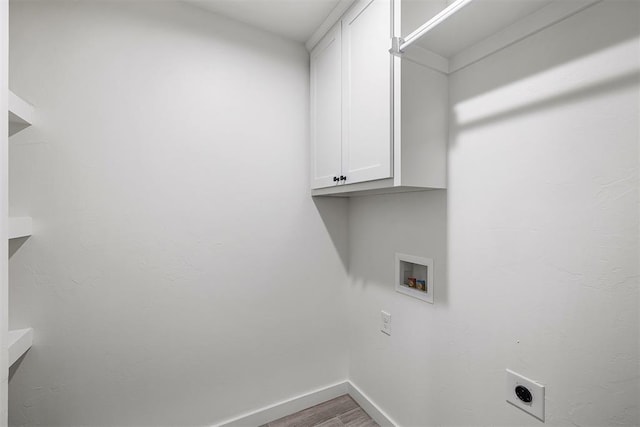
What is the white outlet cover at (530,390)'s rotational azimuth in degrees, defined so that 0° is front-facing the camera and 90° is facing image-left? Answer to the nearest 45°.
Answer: approximately 45°

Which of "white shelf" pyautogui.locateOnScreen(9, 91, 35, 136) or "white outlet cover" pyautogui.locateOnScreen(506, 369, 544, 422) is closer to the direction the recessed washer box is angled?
the white shelf

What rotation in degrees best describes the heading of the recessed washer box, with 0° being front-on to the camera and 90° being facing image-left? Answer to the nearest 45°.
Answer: approximately 45°

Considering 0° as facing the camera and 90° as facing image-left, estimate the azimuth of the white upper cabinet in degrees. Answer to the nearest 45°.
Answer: approximately 45°

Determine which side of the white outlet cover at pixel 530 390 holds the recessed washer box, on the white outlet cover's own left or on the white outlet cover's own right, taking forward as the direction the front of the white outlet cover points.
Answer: on the white outlet cover's own right

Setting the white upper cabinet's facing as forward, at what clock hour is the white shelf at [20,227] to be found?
The white shelf is roughly at 1 o'clock from the white upper cabinet.

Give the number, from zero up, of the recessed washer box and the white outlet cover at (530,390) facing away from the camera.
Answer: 0
